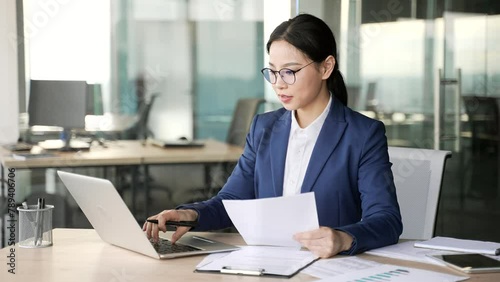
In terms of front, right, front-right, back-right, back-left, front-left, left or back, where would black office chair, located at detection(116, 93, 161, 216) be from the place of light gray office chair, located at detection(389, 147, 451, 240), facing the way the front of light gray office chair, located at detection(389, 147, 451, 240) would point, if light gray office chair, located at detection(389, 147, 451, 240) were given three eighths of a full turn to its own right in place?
front-left

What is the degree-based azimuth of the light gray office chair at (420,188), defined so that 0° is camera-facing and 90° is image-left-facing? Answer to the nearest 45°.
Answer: approximately 45°

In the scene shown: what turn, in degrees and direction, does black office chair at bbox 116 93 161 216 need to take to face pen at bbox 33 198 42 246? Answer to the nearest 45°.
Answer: approximately 90° to its left

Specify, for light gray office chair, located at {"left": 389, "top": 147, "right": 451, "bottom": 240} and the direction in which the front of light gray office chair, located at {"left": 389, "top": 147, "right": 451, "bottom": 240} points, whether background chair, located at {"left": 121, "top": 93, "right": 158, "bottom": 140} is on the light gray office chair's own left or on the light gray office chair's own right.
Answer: on the light gray office chair's own right

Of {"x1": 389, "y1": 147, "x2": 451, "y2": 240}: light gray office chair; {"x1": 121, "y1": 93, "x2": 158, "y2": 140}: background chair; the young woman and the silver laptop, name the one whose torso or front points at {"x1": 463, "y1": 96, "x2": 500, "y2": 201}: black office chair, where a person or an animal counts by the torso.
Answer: the silver laptop

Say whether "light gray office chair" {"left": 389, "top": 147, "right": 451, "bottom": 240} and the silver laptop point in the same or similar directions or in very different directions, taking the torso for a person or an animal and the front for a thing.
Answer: very different directions

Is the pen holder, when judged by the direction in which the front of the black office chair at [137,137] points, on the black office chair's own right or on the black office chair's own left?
on the black office chair's own left

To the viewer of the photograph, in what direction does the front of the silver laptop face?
facing away from the viewer and to the right of the viewer

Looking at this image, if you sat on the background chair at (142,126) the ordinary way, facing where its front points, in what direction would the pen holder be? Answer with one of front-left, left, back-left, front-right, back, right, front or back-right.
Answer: left

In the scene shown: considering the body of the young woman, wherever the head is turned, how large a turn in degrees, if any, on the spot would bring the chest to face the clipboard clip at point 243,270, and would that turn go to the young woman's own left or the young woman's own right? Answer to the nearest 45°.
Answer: approximately 45° to the young woman's own left

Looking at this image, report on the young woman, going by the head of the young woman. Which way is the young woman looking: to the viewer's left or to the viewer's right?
to the viewer's left
